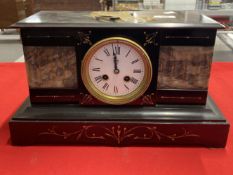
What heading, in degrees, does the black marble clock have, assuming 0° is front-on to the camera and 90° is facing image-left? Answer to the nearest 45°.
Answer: approximately 0°
